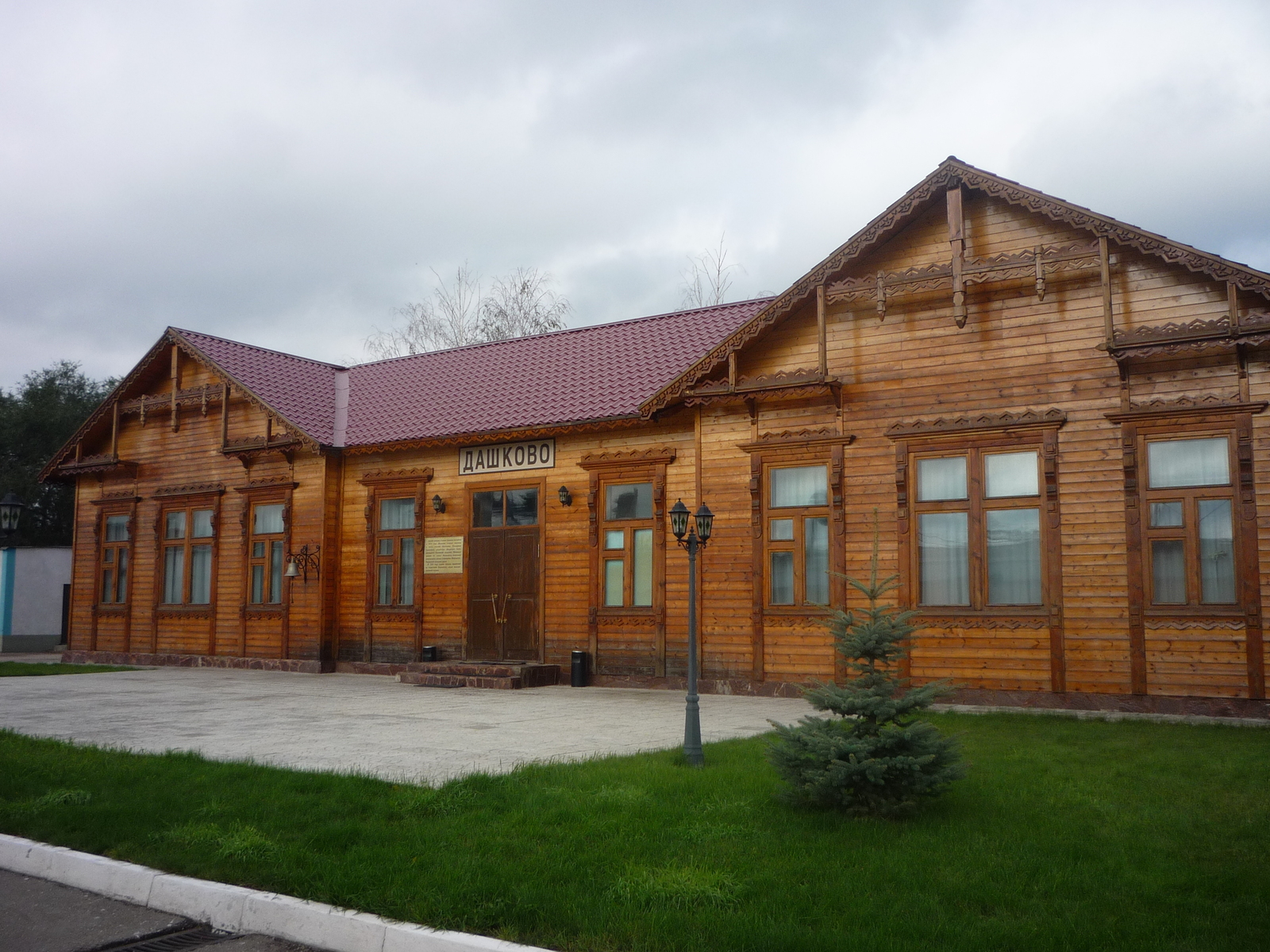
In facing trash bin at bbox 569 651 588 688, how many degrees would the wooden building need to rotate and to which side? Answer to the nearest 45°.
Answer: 0° — it already faces it

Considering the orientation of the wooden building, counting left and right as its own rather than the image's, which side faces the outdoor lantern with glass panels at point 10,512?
right

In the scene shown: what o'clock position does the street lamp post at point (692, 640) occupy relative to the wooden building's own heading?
The street lamp post is roughly at 11 o'clock from the wooden building.

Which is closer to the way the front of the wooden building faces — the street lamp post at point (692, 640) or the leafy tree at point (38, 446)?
the street lamp post

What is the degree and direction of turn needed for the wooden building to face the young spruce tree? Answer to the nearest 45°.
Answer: approximately 45° to its left

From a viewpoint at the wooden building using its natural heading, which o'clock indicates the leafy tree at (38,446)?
The leafy tree is roughly at 3 o'clock from the wooden building.
